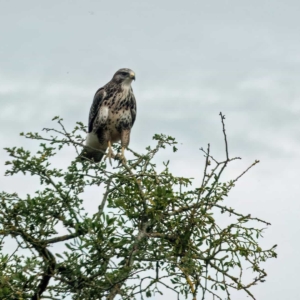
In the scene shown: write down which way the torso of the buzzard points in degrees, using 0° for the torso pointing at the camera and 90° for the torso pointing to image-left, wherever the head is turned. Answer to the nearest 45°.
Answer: approximately 315°
